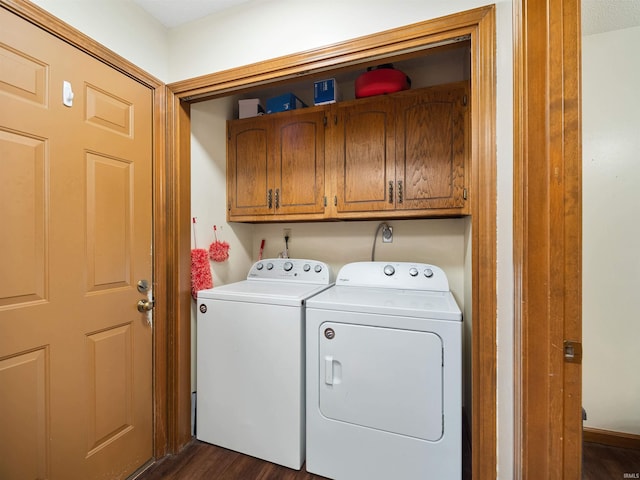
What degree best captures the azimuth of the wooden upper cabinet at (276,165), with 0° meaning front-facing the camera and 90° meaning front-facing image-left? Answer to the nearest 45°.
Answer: approximately 45°

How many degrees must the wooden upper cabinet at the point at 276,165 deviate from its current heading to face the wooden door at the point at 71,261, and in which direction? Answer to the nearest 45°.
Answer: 0° — it already faces it

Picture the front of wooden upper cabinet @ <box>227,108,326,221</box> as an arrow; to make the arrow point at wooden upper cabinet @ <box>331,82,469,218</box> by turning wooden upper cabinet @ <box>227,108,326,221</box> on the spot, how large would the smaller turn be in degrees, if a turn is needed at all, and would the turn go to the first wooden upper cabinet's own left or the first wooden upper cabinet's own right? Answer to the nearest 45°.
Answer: approximately 90° to the first wooden upper cabinet's own left

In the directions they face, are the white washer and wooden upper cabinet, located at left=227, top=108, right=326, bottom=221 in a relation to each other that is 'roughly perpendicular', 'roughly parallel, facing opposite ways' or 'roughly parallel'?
roughly parallel

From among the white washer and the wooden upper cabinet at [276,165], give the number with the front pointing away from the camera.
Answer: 0

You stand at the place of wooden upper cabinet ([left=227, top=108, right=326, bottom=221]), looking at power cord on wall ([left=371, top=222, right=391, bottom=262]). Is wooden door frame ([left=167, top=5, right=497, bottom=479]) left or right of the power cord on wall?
right

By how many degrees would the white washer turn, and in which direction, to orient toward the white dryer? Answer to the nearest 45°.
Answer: approximately 90° to its left
